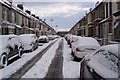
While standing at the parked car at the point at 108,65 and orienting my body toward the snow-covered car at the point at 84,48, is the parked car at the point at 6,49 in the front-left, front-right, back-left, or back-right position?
front-left

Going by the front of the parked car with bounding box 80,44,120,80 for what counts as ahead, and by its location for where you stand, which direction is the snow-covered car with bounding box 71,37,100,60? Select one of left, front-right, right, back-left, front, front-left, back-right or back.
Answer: back-right

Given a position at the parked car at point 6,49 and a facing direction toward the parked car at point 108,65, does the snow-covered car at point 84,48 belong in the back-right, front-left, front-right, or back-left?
front-left

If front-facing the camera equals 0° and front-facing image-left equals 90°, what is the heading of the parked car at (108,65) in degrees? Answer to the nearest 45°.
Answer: approximately 45°
